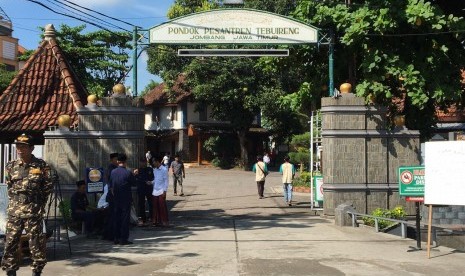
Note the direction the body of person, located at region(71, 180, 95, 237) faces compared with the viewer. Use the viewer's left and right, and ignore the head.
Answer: facing to the right of the viewer

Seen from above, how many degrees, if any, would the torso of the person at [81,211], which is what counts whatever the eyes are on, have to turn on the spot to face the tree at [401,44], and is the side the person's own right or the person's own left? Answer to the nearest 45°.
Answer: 0° — they already face it

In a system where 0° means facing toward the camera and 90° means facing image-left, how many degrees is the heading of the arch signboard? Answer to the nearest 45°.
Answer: approximately 0°
